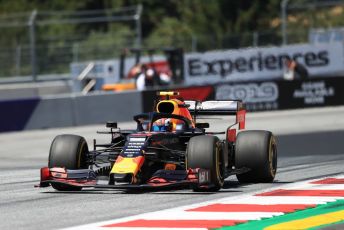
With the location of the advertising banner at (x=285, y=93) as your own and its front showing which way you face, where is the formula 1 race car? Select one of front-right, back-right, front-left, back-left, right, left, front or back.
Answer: front

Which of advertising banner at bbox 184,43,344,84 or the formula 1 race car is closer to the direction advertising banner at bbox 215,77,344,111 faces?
the formula 1 race car

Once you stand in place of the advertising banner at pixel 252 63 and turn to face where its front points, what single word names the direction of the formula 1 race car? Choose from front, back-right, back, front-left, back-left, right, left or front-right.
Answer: front

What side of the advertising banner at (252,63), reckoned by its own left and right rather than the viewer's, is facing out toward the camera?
front

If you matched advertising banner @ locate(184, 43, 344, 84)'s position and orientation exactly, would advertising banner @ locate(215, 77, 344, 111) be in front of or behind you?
in front

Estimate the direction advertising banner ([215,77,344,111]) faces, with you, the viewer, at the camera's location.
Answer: facing the viewer

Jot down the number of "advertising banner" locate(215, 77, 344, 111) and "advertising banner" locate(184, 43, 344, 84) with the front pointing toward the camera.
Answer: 2

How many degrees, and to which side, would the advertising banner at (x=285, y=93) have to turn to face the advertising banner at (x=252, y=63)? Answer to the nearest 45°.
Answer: approximately 180°

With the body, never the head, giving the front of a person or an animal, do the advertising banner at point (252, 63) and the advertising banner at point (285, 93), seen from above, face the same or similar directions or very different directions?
same or similar directions
